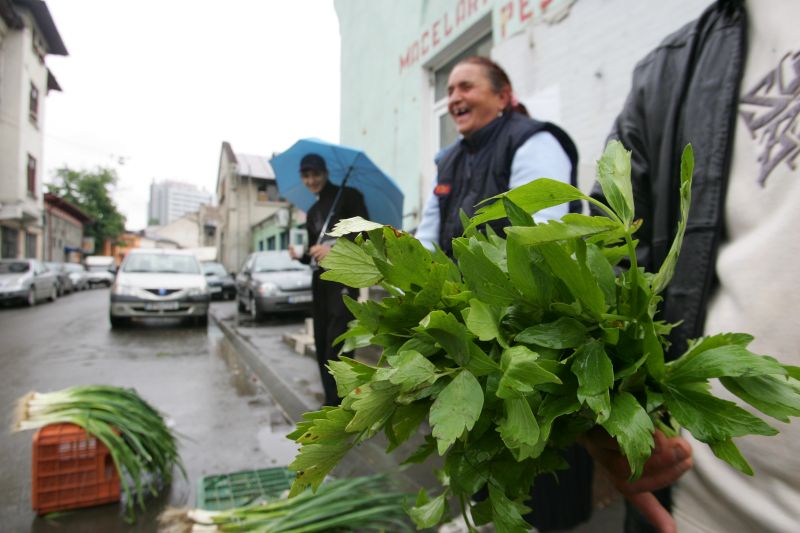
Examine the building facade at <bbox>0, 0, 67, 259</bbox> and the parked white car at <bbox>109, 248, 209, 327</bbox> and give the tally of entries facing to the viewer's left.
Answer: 0

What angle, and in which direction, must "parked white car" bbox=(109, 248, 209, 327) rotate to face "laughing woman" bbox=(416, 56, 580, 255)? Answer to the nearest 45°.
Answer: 0° — it already faces them

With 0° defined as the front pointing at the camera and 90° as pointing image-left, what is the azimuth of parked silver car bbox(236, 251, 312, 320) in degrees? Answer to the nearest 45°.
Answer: approximately 315°

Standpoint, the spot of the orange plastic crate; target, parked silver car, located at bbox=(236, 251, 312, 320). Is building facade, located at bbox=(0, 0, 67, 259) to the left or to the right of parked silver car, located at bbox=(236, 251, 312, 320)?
left

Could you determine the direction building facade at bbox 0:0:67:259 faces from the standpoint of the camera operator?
facing the viewer and to the right of the viewer

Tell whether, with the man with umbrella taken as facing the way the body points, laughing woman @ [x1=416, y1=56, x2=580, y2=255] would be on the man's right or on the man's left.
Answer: on the man's left

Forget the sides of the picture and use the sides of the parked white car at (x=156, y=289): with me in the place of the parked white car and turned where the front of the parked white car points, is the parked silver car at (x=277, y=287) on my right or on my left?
on my left

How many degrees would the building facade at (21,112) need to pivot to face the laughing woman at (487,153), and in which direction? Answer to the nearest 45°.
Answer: approximately 45° to its right

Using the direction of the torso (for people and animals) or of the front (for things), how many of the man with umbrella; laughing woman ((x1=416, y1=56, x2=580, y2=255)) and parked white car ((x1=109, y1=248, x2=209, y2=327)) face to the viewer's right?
0

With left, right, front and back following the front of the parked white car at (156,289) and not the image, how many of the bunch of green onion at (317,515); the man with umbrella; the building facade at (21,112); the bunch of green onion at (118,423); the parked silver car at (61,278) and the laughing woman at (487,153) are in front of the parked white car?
4

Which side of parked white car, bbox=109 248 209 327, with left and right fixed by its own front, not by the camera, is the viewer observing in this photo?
front

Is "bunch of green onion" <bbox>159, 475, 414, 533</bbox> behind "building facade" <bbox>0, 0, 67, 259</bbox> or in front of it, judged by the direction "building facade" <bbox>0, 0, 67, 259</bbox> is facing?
in front

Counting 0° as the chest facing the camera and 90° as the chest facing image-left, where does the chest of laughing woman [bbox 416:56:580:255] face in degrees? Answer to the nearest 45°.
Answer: approximately 45°

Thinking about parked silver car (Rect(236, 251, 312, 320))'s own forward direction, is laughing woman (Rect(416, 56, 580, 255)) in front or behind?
in front

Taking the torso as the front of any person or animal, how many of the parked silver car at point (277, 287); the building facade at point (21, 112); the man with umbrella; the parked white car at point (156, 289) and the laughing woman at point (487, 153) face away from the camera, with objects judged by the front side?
0

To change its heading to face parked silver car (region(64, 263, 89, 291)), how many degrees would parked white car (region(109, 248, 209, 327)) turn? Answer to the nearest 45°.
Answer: approximately 180°
